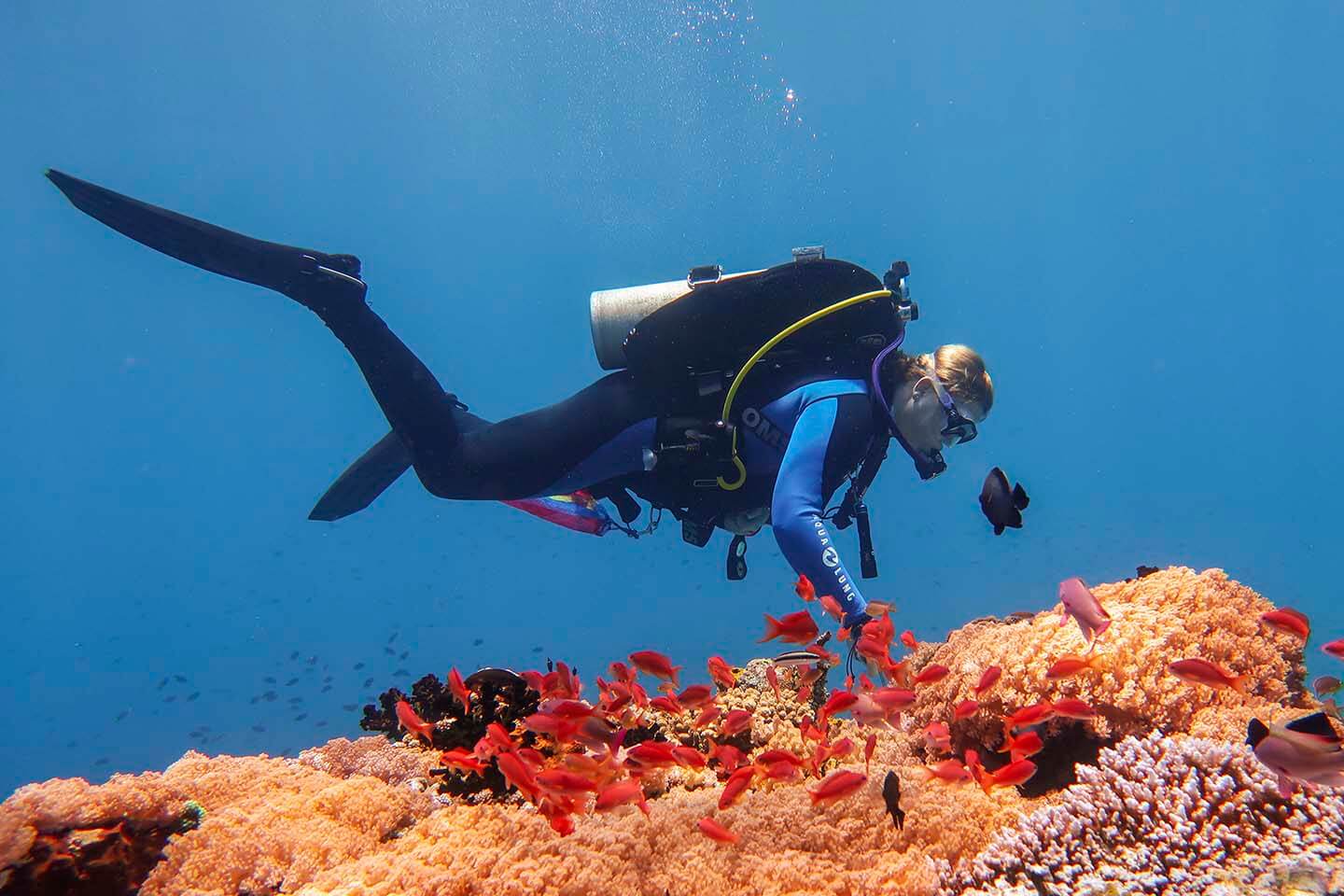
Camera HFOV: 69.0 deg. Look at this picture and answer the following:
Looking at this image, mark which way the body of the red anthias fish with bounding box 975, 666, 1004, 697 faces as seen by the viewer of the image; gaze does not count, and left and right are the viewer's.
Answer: facing to the right of the viewer

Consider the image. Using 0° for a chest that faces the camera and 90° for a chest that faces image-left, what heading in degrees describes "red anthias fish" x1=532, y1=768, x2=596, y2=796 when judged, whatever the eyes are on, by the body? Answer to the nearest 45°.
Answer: approximately 90°

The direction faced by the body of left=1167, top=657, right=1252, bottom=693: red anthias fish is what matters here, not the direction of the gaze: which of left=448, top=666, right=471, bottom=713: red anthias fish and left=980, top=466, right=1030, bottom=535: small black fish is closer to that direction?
the red anthias fish

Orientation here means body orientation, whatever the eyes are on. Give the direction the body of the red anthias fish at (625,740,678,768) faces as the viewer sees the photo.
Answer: to the viewer's left

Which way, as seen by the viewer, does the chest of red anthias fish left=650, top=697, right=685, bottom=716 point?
to the viewer's left

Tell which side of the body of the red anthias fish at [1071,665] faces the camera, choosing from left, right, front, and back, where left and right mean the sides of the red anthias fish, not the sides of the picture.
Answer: left

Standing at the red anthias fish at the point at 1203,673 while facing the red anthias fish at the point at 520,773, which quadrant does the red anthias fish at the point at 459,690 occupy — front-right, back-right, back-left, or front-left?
front-right

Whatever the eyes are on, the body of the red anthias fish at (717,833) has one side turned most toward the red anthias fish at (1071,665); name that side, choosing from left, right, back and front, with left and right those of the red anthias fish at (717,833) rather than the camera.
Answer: back

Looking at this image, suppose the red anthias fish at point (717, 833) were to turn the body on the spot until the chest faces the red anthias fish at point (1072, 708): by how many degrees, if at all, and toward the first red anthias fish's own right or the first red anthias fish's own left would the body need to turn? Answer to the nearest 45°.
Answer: approximately 180°
